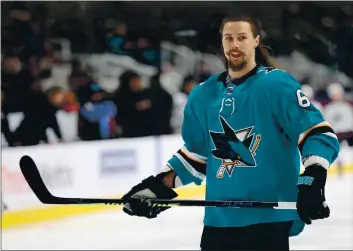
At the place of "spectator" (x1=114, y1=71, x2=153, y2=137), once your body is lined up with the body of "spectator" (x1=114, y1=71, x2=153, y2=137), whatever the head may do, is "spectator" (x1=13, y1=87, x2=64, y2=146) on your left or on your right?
on your right

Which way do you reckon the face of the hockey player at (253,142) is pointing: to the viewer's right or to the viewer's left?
to the viewer's left

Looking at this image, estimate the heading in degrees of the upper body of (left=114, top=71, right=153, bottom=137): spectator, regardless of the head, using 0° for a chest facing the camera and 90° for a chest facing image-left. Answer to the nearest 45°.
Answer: approximately 315°

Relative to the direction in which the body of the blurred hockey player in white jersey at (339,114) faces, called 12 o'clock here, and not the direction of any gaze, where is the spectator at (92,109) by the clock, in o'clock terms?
the spectator at (92,109) is roughly at 2 o'clock from the blurred hockey player in white jersey at (339,114).

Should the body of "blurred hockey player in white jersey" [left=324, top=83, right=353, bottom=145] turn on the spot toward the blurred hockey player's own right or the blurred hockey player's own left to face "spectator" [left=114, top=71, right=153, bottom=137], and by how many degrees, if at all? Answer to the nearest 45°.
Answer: approximately 45° to the blurred hockey player's own right

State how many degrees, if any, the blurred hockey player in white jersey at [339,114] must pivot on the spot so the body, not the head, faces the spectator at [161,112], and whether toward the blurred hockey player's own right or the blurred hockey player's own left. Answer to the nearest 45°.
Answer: approximately 45° to the blurred hockey player's own right

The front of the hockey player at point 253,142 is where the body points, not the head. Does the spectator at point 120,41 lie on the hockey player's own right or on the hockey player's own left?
on the hockey player's own right

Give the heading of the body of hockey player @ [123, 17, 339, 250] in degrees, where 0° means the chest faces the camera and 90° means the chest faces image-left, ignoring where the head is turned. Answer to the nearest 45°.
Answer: approximately 45°

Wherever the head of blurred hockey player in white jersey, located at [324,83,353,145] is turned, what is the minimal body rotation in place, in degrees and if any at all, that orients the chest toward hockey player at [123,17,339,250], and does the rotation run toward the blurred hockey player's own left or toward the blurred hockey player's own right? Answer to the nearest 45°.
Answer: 0° — they already face them

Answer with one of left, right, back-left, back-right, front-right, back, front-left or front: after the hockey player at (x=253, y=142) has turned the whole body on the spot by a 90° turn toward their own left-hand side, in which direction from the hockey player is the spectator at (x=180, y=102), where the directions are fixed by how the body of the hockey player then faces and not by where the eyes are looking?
back-left

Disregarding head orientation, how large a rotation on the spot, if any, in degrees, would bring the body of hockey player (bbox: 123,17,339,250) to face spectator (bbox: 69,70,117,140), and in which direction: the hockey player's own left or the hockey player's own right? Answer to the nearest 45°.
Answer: approximately 135° to the hockey player's own right
